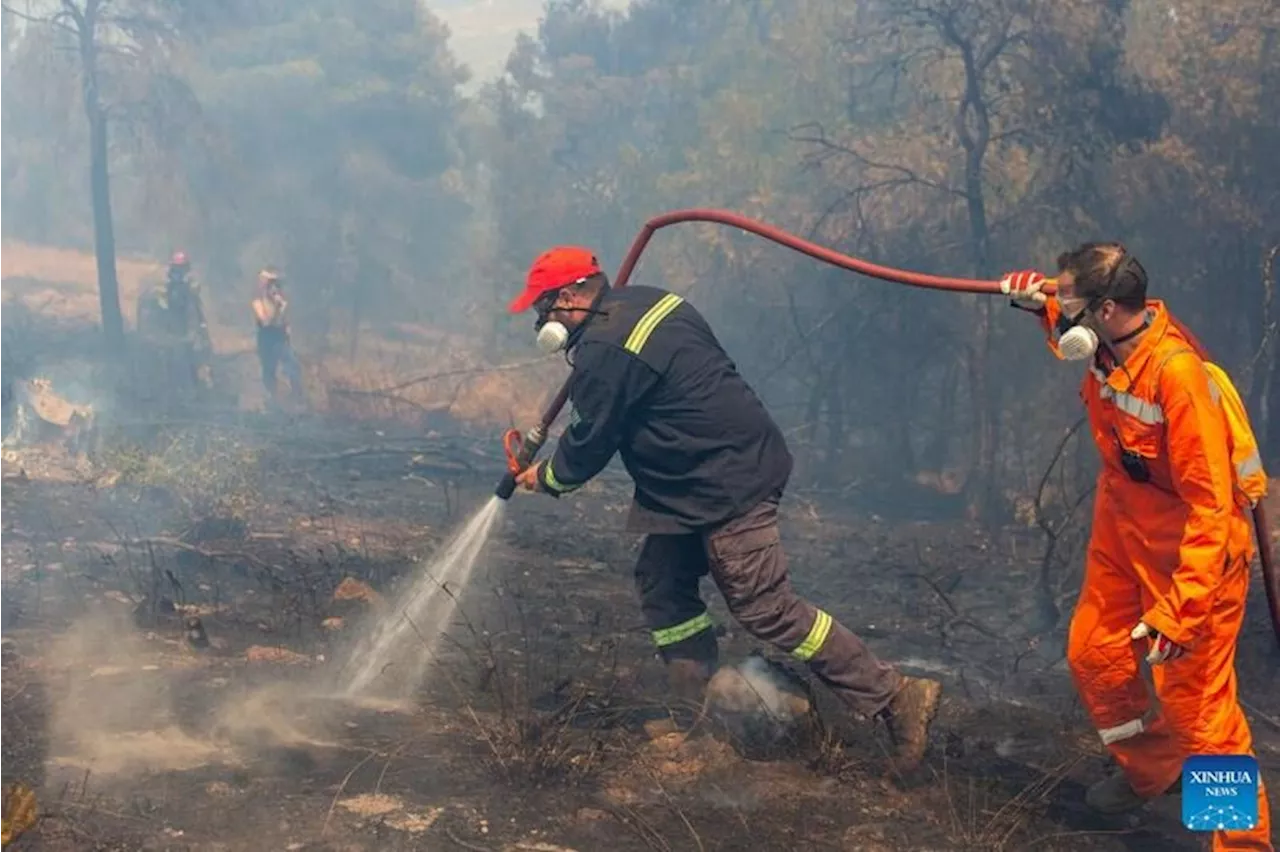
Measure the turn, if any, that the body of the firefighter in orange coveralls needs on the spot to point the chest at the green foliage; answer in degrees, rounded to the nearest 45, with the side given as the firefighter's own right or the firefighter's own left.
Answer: approximately 90° to the firefighter's own right

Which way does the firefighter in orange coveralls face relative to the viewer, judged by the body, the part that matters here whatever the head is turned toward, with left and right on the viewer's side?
facing the viewer and to the left of the viewer

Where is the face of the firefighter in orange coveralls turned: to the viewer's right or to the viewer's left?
to the viewer's left

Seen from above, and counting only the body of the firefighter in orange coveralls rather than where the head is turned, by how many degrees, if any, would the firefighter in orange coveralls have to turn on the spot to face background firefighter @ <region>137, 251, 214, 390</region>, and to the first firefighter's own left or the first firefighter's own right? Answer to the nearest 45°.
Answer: approximately 90° to the first firefighter's own right

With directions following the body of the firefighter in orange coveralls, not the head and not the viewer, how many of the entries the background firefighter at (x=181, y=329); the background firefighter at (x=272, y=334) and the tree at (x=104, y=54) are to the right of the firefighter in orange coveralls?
3

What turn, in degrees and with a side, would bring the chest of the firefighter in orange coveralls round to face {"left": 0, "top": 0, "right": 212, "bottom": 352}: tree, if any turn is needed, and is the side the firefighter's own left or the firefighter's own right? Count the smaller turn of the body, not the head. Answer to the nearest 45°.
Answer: approximately 90° to the firefighter's own right

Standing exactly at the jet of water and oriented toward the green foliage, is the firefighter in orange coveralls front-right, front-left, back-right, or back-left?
back-right

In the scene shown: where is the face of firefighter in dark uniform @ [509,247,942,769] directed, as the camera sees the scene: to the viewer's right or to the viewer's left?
to the viewer's left

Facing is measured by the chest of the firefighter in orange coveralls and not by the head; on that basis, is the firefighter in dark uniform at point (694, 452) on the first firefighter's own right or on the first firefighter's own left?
on the first firefighter's own right
